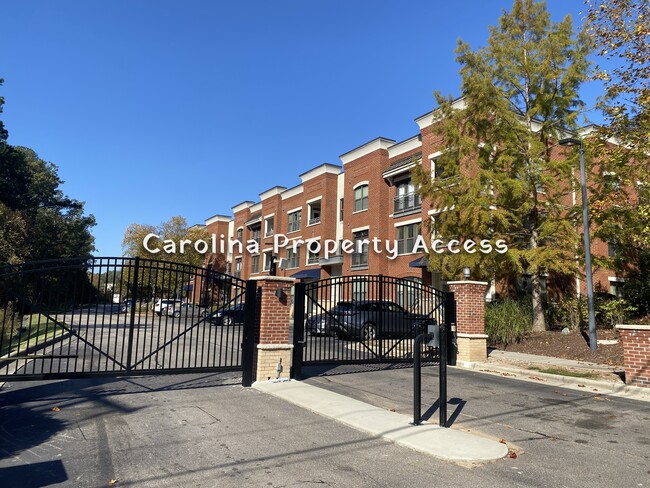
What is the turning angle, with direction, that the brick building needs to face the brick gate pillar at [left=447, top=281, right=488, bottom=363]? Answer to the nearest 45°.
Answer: approximately 45° to its left

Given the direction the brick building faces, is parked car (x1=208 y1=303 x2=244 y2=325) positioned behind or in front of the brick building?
in front

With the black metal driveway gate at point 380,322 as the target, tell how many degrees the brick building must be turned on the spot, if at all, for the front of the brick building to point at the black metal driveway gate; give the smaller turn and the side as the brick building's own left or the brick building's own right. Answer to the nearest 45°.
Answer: approximately 45° to the brick building's own left

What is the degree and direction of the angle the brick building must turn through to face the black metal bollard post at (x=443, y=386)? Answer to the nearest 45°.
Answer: approximately 45° to its left

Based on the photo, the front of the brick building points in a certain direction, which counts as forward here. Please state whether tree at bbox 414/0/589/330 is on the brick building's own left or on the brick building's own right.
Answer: on the brick building's own left

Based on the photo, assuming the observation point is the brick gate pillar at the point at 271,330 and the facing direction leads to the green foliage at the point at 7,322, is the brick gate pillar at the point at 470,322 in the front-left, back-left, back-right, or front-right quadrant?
back-right

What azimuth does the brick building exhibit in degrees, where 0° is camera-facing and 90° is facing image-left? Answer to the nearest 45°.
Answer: approximately 45°
